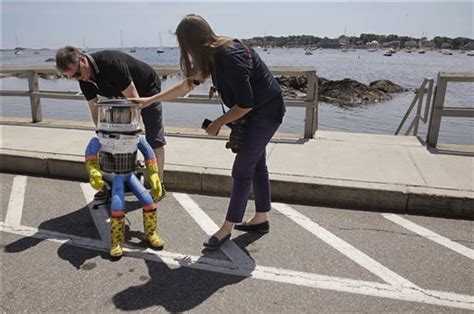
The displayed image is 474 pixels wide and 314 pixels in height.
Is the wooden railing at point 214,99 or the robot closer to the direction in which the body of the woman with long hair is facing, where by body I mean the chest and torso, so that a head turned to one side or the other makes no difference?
the robot

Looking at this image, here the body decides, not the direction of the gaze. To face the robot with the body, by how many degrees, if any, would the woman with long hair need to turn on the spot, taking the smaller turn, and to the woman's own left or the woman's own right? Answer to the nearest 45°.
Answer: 0° — they already face it

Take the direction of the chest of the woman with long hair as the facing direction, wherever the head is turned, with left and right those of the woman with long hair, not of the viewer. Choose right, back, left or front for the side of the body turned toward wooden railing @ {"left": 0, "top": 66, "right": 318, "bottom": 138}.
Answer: right

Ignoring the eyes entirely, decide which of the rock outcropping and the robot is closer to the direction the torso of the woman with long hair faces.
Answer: the robot

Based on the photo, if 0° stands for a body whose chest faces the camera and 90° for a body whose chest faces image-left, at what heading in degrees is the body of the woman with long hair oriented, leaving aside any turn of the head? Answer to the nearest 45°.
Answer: approximately 90°

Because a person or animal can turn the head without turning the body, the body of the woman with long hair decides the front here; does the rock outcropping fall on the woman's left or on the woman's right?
on the woman's right
